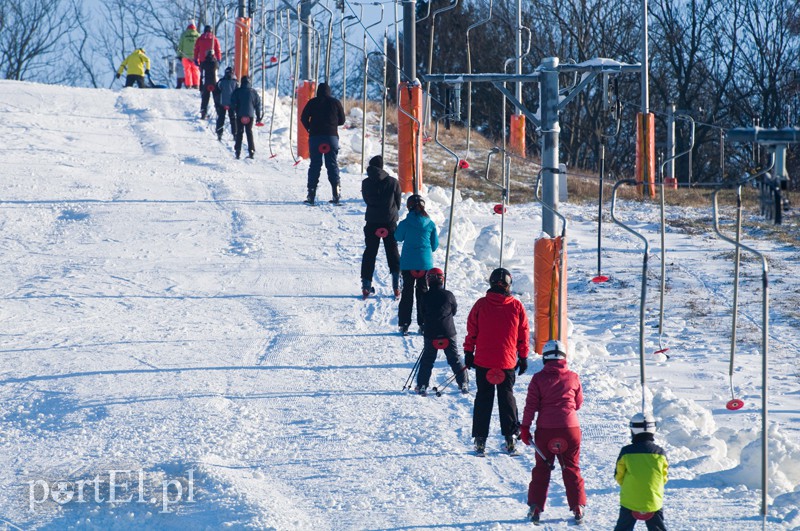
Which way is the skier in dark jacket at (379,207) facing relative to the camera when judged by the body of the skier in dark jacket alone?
away from the camera

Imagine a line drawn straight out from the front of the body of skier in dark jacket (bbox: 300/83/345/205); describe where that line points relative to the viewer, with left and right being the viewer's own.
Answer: facing away from the viewer

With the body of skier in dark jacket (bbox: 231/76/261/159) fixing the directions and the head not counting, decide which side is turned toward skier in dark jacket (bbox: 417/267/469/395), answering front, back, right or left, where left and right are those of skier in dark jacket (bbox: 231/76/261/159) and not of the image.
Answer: back

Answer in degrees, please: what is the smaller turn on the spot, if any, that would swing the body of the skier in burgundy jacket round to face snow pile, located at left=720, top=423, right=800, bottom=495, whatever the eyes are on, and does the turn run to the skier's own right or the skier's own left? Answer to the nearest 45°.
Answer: approximately 45° to the skier's own right

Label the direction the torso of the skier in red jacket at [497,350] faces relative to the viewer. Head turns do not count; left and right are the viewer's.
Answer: facing away from the viewer

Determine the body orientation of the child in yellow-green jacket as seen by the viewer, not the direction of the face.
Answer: away from the camera

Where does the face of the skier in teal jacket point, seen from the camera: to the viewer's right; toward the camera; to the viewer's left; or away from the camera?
away from the camera

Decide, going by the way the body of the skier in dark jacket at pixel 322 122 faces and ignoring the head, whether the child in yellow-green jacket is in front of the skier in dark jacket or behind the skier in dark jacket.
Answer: behind

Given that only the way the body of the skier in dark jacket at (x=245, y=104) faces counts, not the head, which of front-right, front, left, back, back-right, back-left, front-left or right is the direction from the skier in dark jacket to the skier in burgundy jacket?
back

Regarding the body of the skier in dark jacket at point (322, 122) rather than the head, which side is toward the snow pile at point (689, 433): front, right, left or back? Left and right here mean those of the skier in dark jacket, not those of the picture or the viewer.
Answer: back

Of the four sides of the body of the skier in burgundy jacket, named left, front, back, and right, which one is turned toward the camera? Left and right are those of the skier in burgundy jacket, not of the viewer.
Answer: back

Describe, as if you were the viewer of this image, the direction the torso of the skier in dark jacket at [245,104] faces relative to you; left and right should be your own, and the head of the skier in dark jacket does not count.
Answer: facing away from the viewer

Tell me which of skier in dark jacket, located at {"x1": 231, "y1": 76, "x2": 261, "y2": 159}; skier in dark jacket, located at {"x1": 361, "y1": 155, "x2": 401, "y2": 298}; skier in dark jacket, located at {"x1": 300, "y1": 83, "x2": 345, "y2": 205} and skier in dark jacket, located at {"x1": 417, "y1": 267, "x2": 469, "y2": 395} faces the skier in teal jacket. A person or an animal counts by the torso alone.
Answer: skier in dark jacket, located at {"x1": 417, "y1": 267, "x2": 469, "y2": 395}
